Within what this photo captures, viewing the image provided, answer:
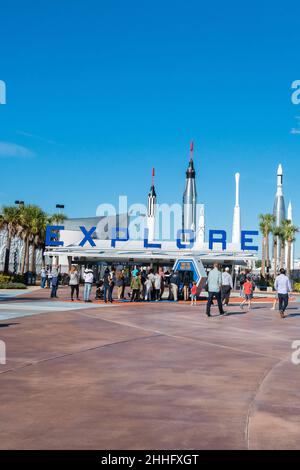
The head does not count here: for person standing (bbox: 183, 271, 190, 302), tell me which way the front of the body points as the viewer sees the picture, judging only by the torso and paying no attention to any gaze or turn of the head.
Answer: away from the camera

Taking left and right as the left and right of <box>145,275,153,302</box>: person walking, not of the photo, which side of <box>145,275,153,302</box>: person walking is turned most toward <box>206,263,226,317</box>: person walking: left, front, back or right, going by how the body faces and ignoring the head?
back

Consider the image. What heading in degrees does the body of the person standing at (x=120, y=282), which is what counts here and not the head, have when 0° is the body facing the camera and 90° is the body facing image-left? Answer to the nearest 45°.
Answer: approximately 180°

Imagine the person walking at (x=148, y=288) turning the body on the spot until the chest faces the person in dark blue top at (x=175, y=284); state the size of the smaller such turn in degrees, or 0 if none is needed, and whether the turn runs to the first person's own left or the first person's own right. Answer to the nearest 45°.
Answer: approximately 90° to the first person's own right

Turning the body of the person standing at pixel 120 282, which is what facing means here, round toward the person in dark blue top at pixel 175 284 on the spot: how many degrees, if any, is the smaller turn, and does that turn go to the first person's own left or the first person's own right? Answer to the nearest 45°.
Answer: approximately 135° to the first person's own right

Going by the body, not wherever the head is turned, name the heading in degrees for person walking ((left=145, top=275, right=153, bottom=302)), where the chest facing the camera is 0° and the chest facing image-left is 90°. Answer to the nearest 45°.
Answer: approximately 180°
